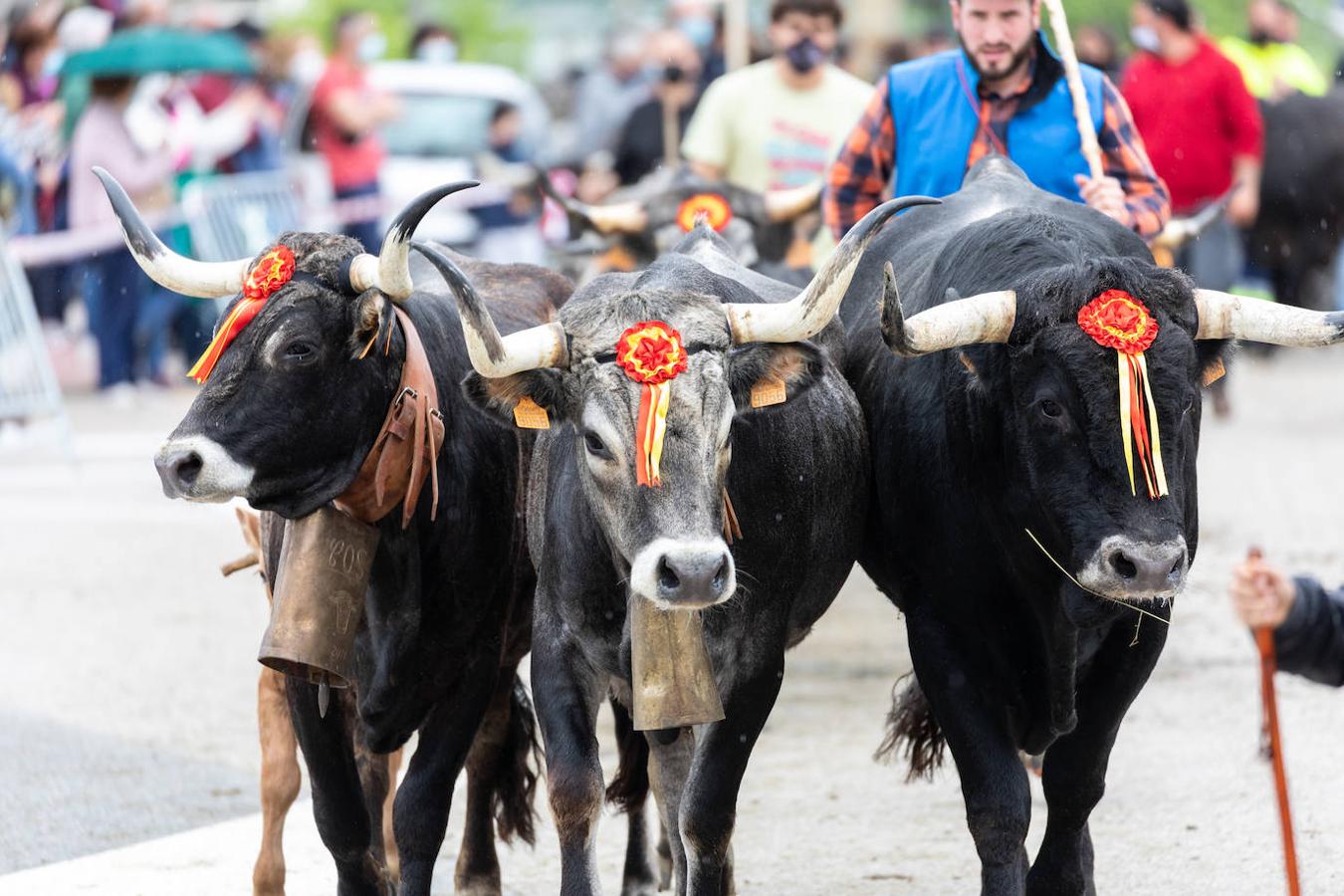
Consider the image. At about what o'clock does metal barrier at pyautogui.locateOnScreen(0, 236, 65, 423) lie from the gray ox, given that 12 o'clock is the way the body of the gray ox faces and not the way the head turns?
The metal barrier is roughly at 5 o'clock from the gray ox.

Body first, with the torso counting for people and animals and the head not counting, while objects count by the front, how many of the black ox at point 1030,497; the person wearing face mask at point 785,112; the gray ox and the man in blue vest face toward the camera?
4

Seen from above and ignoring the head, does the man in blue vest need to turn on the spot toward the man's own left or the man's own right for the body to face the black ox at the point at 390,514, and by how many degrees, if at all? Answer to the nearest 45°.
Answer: approximately 45° to the man's own right

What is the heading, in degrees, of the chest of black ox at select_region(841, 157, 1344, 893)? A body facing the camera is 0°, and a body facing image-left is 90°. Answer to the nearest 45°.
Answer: approximately 0°

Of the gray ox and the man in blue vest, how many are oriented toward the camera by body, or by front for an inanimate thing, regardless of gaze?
2

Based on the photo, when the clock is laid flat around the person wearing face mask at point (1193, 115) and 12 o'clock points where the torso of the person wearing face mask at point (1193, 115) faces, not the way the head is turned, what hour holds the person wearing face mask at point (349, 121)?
the person wearing face mask at point (349, 121) is roughly at 2 o'clock from the person wearing face mask at point (1193, 115).

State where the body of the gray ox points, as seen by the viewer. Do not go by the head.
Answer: toward the camera

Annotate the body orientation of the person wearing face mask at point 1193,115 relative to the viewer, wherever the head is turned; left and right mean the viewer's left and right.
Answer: facing the viewer and to the left of the viewer

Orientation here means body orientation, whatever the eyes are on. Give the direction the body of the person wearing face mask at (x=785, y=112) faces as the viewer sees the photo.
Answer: toward the camera

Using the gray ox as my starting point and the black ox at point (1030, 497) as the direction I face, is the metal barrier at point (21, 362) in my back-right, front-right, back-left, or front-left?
back-left

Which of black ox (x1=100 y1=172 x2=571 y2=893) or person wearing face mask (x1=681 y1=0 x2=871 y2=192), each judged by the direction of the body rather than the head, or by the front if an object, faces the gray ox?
the person wearing face mask

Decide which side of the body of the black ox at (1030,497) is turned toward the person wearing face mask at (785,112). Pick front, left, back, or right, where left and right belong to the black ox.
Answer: back

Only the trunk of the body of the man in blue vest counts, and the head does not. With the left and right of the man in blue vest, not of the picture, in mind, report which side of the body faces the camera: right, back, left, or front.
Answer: front

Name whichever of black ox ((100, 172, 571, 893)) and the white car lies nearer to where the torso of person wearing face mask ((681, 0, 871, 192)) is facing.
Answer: the black ox
